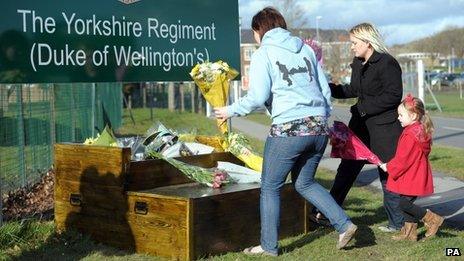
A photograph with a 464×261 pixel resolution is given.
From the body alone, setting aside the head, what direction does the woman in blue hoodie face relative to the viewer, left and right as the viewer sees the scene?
facing away from the viewer and to the left of the viewer

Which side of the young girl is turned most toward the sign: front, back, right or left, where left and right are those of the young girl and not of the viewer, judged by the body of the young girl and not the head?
front

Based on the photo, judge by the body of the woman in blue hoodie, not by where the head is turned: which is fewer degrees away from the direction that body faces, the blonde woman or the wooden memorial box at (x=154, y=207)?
the wooden memorial box

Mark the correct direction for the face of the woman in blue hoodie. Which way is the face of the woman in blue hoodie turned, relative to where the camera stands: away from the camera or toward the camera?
away from the camera

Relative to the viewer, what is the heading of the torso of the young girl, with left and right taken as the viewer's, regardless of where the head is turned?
facing to the left of the viewer

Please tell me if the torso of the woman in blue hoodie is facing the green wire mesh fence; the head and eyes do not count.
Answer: yes

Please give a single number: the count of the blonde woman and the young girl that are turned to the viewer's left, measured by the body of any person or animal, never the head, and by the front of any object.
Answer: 2

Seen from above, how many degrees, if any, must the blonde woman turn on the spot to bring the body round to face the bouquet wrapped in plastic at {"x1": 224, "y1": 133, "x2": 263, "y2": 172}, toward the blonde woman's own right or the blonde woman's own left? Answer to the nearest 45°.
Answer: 0° — they already face it

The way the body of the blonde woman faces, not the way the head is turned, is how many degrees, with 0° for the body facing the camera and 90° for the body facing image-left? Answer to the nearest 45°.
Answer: approximately 90°
